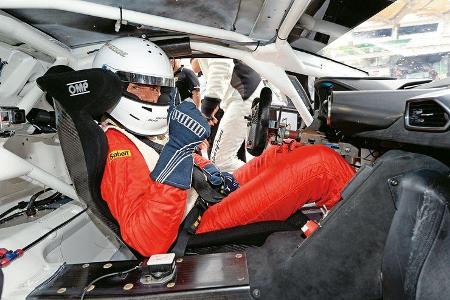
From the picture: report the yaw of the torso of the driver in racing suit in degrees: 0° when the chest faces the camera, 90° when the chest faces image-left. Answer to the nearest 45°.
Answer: approximately 270°

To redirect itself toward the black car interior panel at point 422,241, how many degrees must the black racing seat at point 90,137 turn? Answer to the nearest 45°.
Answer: approximately 45° to its right

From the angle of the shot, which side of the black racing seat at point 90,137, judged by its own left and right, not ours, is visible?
right
